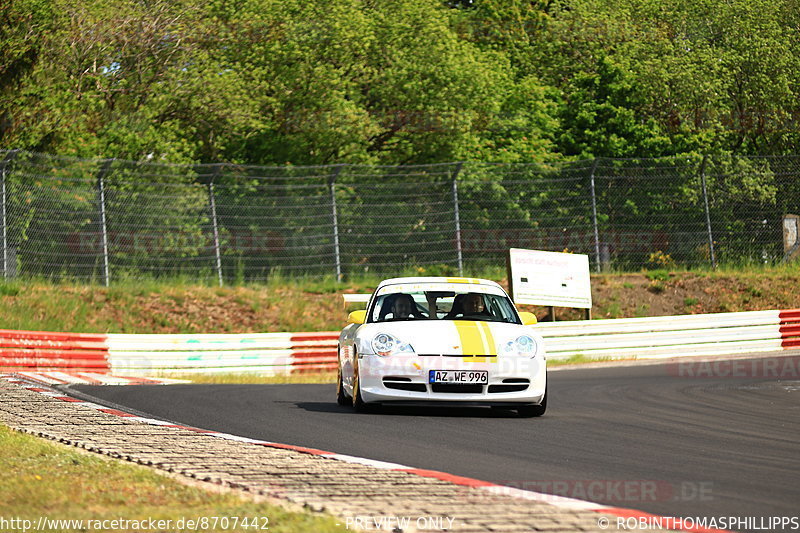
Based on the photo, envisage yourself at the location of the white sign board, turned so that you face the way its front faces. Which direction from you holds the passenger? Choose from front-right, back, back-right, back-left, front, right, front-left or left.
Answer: front

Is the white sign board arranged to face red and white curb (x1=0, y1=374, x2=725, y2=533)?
yes

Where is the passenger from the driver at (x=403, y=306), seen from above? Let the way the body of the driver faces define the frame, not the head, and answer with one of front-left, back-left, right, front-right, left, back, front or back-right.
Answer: left

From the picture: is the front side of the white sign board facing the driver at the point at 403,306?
yes

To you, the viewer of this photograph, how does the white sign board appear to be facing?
facing the viewer

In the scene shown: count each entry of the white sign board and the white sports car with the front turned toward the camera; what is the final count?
2

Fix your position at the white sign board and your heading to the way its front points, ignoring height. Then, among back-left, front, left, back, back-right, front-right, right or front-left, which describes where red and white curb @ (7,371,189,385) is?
front-right

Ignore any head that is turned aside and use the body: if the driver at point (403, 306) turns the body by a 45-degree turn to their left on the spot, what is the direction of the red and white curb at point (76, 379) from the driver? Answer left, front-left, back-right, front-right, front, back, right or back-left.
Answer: back

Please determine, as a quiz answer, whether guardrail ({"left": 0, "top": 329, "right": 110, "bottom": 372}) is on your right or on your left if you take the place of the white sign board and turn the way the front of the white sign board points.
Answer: on your right

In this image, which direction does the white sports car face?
toward the camera
